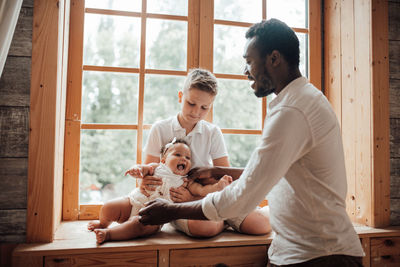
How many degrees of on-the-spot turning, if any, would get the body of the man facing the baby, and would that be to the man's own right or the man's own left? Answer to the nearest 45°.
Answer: approximately 45° to the man's own right

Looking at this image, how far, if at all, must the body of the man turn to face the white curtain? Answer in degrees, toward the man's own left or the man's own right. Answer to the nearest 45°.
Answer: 0° — they already face it

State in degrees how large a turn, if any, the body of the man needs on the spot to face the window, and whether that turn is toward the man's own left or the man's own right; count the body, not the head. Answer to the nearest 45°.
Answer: approximately 45° to the man's own right

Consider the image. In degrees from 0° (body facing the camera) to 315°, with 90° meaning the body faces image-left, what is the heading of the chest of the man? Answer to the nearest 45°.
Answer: approximately 90°
